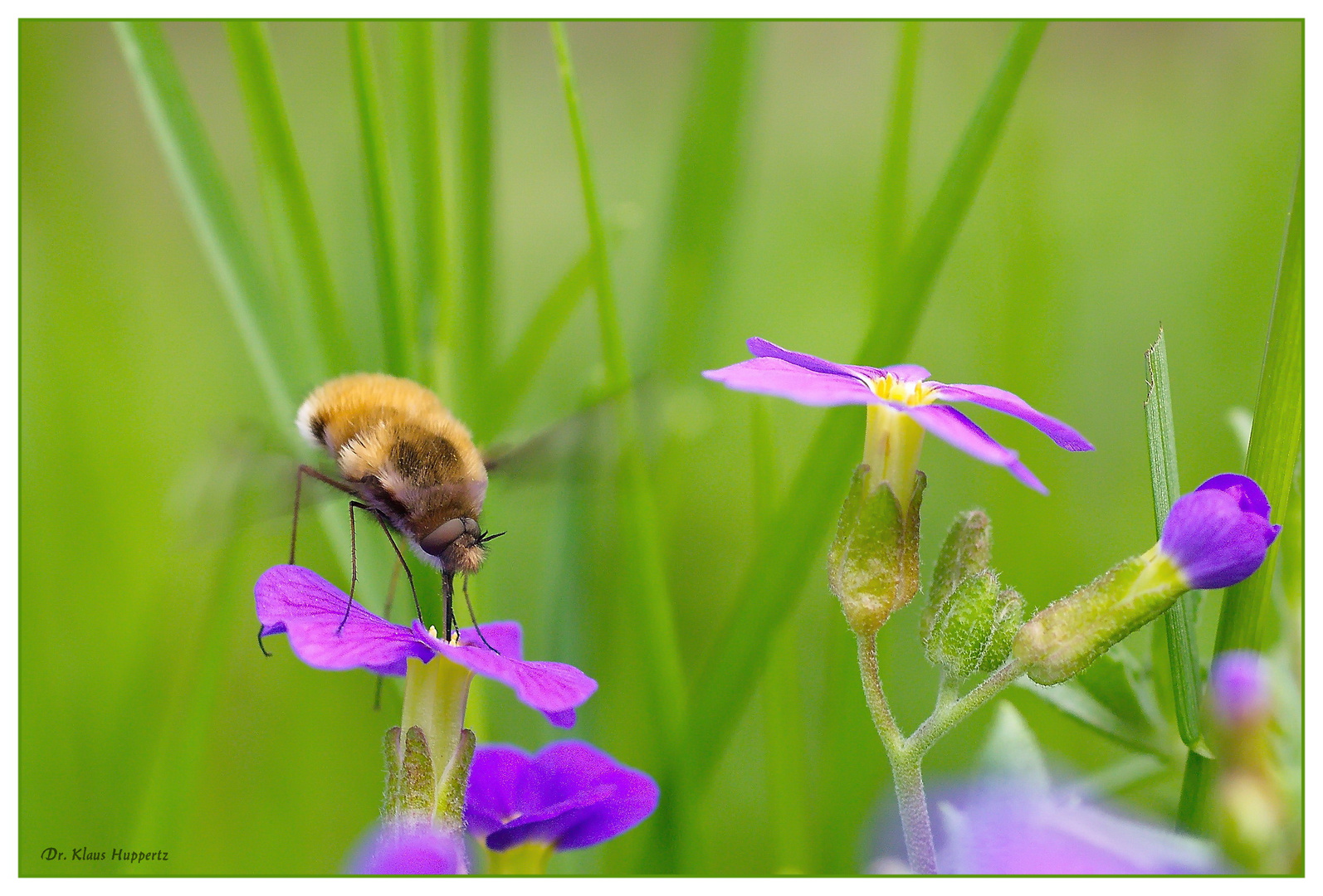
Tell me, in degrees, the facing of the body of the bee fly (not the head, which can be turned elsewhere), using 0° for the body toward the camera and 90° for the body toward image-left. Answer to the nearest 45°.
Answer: approximately 315°

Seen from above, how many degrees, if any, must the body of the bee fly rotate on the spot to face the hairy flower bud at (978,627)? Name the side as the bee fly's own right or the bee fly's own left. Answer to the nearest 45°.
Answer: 0° — it already faces it
